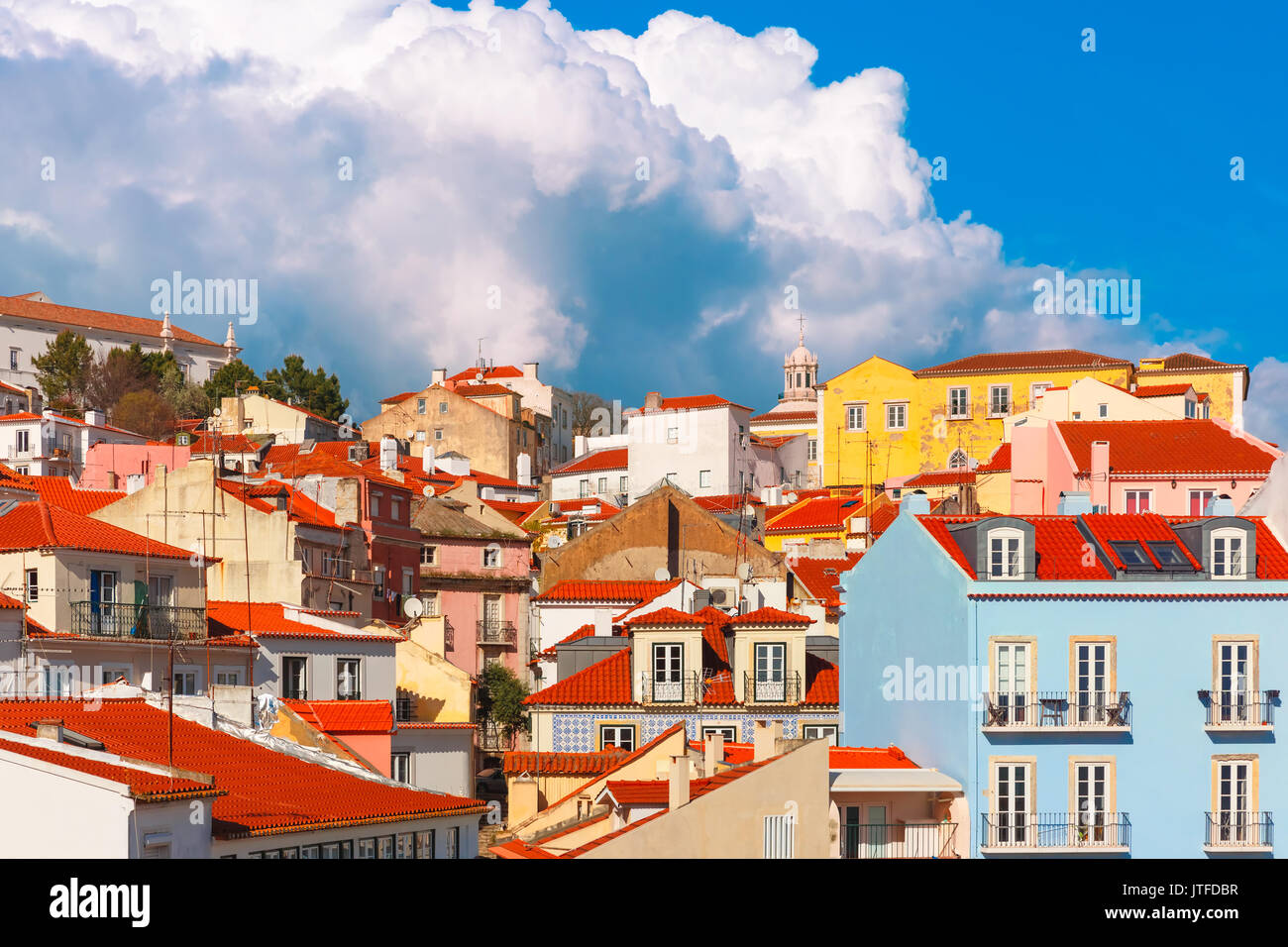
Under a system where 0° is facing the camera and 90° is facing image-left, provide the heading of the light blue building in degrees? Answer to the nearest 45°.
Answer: approximately 0°
